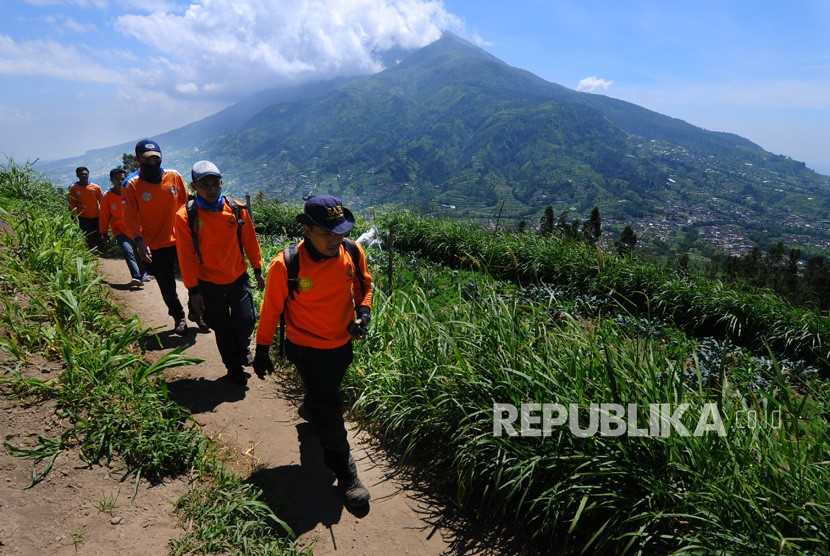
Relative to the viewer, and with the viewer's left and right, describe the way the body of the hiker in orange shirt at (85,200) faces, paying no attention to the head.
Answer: facing the viewer

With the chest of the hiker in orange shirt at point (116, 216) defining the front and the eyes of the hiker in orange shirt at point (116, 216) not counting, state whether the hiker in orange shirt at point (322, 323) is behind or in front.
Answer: in front

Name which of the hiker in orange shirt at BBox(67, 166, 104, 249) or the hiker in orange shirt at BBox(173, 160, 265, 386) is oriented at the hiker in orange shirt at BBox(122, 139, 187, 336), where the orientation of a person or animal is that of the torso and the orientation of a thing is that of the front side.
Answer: the hiker in orange shirt at BBox(67, 166, 104, 249)

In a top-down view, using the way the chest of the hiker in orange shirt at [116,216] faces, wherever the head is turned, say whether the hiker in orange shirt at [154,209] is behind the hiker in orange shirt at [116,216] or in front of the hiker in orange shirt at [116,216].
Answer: in front

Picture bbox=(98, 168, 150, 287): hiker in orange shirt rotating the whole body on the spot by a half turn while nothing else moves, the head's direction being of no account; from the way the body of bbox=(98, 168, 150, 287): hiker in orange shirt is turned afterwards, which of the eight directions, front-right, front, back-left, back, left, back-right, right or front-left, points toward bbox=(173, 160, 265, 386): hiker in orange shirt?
back-left

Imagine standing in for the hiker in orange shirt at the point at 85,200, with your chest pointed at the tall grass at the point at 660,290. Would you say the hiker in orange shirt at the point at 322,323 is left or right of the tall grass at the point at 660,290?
right

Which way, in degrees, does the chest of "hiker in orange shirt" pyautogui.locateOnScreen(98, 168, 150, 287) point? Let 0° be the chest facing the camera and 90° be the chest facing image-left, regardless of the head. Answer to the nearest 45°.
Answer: approximately 315°

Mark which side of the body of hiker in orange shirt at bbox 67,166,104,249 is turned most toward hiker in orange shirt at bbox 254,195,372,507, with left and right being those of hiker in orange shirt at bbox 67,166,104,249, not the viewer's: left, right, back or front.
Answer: front

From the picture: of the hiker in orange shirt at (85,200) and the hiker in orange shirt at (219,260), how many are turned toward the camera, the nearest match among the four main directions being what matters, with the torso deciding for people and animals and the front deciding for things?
2

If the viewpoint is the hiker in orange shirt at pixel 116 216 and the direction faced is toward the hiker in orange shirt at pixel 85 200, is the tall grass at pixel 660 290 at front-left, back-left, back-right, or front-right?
back-right

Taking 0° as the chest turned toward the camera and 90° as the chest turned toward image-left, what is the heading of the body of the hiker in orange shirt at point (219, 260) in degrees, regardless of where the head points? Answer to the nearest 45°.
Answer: approximately 0°

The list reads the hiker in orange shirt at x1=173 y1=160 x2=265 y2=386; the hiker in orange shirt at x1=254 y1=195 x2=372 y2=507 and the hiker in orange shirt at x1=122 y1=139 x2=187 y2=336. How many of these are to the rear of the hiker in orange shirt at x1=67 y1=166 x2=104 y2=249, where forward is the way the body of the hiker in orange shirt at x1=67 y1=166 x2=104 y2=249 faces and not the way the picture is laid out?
0

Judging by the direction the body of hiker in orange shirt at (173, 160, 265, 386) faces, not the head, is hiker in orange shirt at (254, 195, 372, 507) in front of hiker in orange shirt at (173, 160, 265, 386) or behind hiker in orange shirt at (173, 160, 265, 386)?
in front

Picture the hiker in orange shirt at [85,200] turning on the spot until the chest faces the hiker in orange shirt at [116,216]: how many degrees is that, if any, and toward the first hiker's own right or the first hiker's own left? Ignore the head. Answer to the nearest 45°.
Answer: approximately 45° to the first hiker's own left
